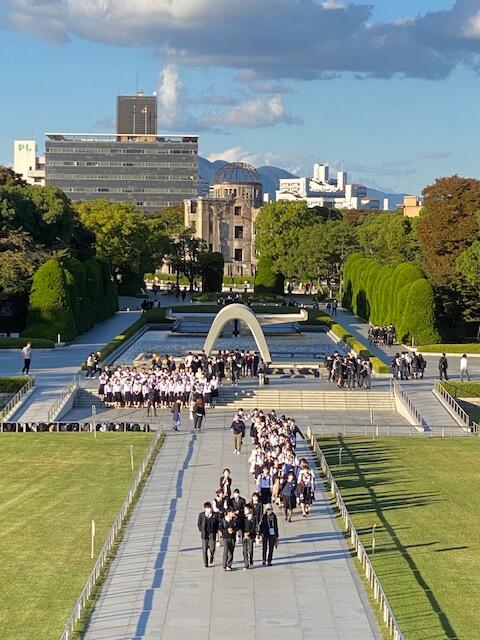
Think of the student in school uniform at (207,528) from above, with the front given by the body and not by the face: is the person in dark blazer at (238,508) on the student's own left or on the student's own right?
on the student's own left

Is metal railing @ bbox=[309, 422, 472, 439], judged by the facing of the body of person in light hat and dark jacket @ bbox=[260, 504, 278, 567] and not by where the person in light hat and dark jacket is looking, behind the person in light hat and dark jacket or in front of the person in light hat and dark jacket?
behind

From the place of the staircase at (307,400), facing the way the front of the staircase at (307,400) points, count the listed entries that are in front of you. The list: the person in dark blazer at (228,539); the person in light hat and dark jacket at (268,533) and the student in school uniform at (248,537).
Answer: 3

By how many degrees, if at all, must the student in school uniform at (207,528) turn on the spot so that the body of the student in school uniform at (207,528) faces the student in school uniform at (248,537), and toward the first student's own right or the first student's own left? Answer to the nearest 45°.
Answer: approximately 90° to the first student's own left

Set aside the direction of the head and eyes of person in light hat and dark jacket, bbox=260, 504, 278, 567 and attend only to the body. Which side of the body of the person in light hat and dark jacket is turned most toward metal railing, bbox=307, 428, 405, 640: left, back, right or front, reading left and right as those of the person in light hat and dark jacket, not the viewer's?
left

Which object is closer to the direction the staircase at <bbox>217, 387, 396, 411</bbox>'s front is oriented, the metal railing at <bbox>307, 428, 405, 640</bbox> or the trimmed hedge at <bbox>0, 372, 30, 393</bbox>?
the metal railing

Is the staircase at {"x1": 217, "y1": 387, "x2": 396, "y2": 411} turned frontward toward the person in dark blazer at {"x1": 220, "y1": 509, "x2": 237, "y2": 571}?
yes

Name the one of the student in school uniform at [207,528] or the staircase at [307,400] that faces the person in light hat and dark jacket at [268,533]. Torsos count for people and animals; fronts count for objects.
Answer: the staircase

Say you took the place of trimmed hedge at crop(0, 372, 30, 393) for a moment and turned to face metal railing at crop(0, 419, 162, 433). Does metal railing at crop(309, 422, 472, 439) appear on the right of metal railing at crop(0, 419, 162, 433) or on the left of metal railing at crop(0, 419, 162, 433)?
left
